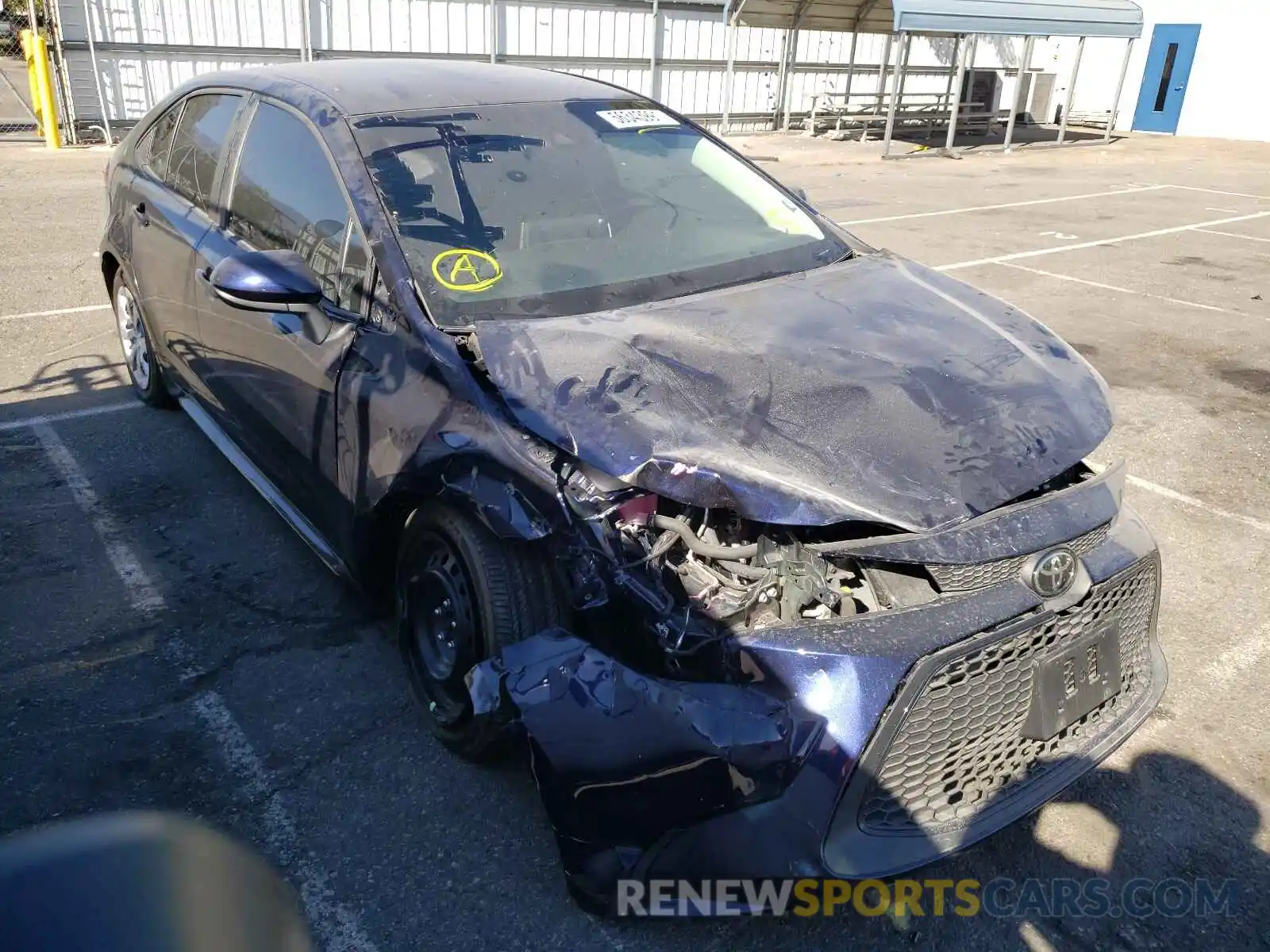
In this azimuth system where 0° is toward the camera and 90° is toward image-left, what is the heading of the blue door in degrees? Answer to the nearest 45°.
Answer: approximately 0°

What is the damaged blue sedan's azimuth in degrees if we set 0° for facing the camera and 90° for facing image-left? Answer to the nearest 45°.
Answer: approximately 315°

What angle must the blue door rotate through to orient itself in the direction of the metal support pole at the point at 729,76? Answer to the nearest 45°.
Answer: approximately 45° to its right

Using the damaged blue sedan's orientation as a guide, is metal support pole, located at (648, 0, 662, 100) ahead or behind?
behind

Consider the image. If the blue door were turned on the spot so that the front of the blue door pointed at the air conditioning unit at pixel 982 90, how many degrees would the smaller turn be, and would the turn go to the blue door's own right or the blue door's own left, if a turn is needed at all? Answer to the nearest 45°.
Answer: approximately 45° to the blue door's own right

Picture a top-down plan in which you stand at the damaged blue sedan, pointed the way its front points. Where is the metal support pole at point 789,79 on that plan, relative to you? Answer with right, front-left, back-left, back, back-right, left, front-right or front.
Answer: back-left

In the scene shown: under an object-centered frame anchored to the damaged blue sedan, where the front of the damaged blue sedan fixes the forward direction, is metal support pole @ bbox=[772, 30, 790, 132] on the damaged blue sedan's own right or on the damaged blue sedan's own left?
on the damaged blue sedan's own left

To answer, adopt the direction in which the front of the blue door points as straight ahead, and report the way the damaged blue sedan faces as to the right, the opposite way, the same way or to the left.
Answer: to the left

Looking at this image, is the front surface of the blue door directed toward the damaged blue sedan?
yes

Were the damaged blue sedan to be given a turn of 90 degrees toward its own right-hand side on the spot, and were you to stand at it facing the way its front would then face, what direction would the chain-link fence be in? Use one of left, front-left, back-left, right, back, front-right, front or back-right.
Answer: right
